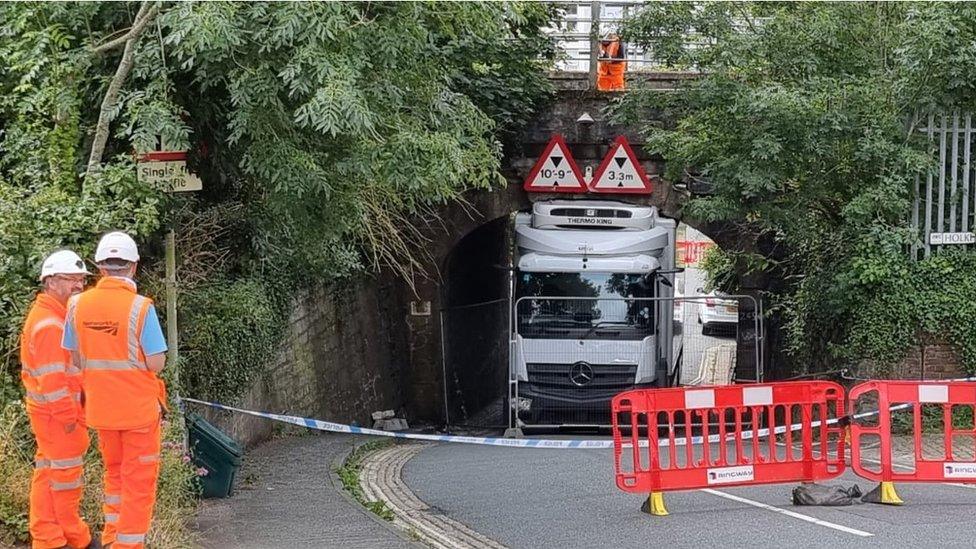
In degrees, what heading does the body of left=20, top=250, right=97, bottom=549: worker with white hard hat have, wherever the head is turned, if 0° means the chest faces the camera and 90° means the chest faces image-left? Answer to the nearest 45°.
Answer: approximately 270°

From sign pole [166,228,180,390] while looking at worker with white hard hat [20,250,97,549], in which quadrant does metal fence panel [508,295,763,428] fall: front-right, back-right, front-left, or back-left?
back-left

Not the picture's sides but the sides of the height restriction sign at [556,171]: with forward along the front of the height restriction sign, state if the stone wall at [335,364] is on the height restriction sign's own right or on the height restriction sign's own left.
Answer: on the height restriction sign's own right

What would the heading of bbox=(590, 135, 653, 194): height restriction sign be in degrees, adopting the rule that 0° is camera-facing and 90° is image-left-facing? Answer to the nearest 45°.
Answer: approximately 0°

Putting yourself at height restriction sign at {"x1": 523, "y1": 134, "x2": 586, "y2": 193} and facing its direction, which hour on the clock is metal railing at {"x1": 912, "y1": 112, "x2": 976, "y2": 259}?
The metal railing is roughly at 10 o'clock from the height restriction sign.

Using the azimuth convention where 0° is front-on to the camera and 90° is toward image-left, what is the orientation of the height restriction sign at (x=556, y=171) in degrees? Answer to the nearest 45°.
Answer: approximately 0°
